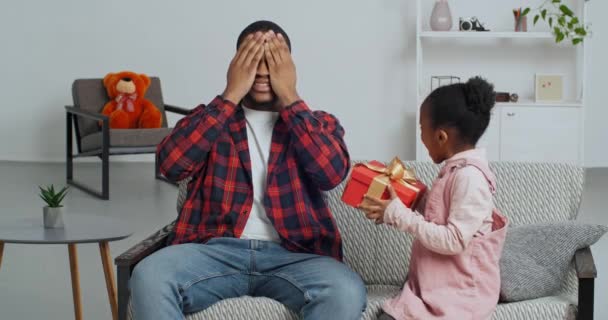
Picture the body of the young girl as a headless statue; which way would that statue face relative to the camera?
to the viewer's left

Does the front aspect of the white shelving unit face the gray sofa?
yes

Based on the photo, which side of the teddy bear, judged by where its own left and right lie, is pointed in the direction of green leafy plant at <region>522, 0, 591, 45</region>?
left

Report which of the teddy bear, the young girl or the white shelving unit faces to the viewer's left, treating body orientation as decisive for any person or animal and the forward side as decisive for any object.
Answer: the young girl

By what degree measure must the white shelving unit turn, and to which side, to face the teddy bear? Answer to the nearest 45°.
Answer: approximately 45° to its right

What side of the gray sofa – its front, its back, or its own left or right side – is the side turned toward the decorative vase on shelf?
back

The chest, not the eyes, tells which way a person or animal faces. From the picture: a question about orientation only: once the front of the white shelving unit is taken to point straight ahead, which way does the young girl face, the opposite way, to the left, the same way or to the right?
to the right

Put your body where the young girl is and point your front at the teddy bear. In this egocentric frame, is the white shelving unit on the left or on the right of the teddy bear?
right

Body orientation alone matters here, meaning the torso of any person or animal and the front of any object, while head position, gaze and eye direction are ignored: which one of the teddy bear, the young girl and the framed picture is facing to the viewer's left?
the young girl

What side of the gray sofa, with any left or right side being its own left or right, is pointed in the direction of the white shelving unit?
back
